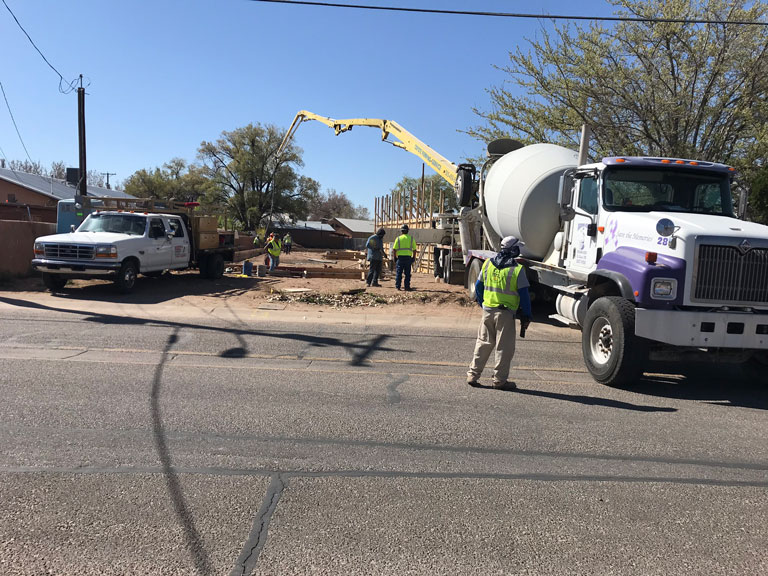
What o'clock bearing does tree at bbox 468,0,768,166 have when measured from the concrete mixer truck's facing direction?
The tree is roughly at 8 o'clock from the concrete mixer truck.

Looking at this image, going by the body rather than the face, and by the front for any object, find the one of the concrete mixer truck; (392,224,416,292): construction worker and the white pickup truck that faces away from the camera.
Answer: the construction worker

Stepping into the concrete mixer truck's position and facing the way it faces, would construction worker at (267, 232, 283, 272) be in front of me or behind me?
behind

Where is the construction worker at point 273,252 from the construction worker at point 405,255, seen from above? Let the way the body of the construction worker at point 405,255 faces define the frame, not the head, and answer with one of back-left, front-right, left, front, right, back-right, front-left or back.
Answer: front-left

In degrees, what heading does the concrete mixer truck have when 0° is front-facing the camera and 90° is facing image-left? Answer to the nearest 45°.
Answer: approximately 315°

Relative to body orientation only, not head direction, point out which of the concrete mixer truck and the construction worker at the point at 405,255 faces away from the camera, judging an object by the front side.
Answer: the construction worker

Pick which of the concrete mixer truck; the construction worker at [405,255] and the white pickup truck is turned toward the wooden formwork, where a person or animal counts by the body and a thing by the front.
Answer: the construction worker

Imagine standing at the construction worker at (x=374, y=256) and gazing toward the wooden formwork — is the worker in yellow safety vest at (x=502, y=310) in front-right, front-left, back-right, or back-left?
back-right

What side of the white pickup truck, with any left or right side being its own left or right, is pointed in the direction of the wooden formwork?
back

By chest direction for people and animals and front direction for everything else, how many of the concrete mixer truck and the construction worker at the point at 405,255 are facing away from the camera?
1

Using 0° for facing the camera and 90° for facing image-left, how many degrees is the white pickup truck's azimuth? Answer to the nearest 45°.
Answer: approximately 45°

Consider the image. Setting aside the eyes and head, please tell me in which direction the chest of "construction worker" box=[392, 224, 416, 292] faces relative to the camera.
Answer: away from the camera

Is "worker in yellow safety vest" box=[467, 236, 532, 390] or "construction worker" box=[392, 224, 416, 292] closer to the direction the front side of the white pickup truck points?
the worker in yellow safety vest

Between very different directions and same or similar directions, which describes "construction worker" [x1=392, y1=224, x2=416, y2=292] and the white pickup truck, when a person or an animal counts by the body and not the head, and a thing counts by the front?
very different directions
